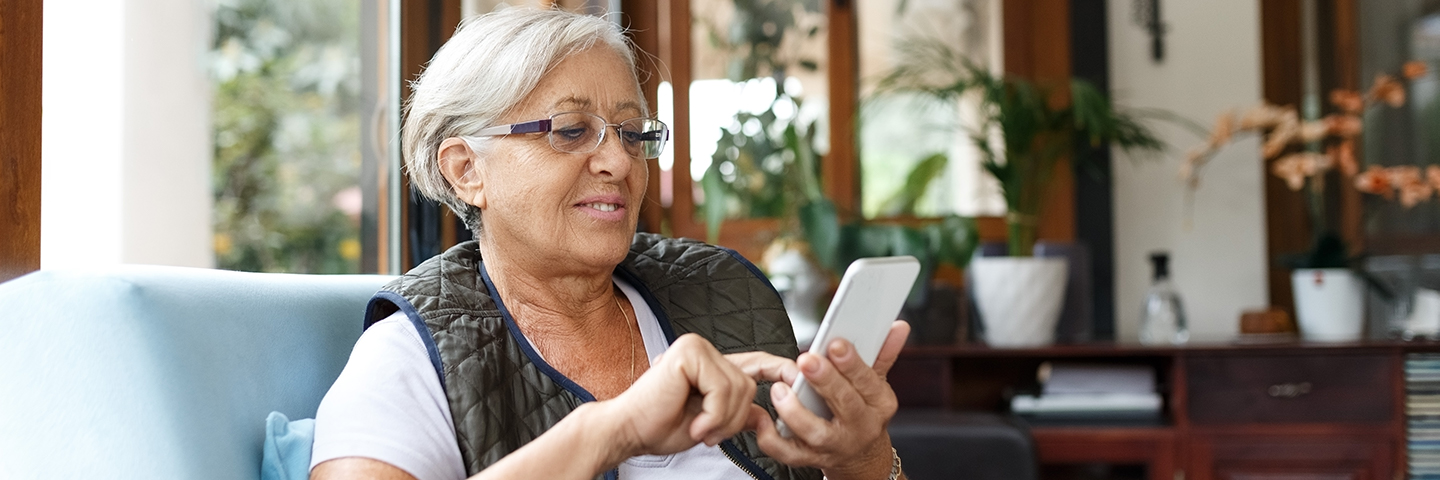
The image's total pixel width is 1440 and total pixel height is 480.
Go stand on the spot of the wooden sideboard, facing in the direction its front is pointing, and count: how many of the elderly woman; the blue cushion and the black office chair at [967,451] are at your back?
0

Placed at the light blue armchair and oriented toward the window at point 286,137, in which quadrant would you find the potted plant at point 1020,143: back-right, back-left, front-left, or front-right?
front-right

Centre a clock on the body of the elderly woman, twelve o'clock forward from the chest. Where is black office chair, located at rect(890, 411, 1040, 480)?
The black office chair is roughly at 9 o'clock from the elderly woman.

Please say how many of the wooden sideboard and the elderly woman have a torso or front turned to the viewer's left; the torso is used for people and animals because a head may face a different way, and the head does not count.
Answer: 0

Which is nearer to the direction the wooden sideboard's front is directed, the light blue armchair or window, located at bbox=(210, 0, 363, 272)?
the light blue armchair

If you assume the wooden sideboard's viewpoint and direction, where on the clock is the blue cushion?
The blue cushion is roughly at 1 o'clock from the wooden sideboard.

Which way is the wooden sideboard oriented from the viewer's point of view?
toward the camera

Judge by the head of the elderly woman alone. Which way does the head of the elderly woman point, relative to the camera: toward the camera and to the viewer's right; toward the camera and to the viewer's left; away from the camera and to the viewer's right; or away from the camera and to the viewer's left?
toward the camera and to the viewer's right

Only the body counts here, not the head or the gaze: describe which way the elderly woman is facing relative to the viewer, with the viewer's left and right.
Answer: facing the viewer and to the right of the viewer

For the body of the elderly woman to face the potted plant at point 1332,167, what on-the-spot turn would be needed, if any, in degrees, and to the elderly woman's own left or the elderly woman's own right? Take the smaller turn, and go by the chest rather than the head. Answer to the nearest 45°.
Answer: approximately 90° to the elderly woman's own left

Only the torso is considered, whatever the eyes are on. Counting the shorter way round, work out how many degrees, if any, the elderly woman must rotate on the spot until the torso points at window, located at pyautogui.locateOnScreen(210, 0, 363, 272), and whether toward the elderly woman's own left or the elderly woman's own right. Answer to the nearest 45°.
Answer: approximately 180°

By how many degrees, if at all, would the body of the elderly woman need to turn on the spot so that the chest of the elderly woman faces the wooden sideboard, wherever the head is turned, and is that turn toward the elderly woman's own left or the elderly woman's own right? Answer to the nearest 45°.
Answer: approximately 90° to the elderly woman's own left

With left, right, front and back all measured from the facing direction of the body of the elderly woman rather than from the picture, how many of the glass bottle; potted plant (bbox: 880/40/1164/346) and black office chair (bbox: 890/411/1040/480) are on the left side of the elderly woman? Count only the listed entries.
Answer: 3

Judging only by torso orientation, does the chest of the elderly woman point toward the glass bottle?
no
